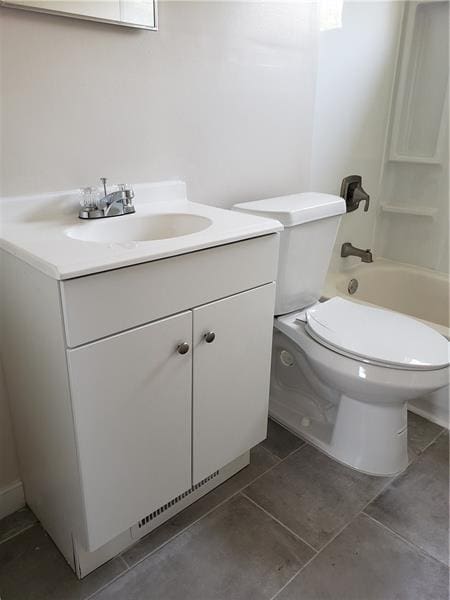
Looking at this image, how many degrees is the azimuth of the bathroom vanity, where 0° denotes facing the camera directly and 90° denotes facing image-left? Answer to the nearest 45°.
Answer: approximately 315°

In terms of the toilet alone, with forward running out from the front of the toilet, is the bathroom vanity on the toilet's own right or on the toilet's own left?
on the toilet's own right

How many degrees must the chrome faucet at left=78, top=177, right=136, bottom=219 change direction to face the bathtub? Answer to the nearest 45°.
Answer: approximately 90° to its left

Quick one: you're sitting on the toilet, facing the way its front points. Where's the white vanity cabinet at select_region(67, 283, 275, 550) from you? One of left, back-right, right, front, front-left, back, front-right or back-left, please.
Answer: right

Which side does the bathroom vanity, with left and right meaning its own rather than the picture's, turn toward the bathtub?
left

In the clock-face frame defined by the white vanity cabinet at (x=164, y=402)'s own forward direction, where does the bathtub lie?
The bathtub is roughly at 9 o'clock from the white vanity cabinet.

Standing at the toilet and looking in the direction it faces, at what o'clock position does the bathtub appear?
The bathtub is roughly at 8 o'clock from the toilet.

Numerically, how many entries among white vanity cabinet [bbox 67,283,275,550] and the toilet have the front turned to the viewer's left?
0
